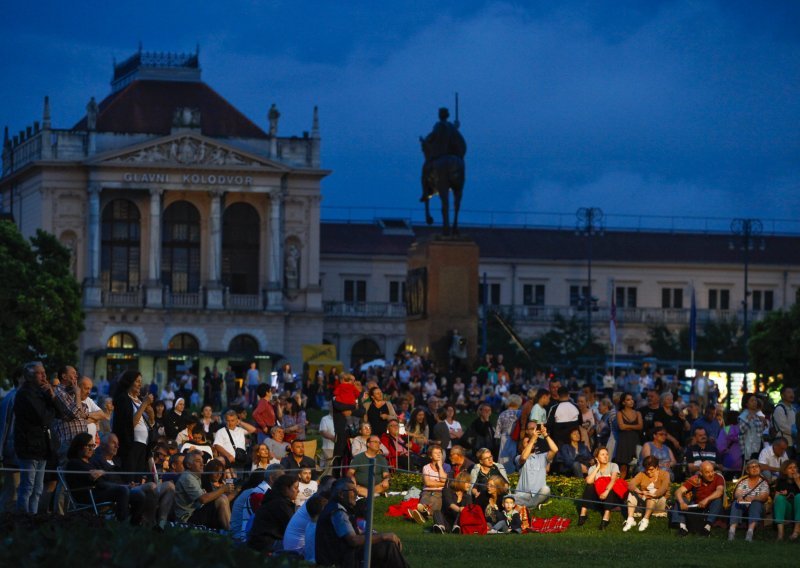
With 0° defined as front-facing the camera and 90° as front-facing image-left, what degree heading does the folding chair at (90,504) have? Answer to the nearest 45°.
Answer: approximately 270°

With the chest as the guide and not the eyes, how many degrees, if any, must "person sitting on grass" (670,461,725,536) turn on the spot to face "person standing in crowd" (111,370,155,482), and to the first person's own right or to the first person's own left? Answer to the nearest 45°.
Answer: approximately 45° to the first person's own right

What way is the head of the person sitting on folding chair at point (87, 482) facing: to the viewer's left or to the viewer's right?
to the viewer's right

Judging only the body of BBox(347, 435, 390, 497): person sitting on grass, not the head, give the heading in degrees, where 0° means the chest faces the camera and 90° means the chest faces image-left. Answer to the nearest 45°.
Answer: approximately 0°

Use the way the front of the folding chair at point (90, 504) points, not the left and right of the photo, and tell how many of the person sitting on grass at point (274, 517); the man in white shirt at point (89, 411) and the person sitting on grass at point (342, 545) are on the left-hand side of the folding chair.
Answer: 1

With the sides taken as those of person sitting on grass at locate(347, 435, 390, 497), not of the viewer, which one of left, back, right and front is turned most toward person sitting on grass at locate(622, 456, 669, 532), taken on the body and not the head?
left

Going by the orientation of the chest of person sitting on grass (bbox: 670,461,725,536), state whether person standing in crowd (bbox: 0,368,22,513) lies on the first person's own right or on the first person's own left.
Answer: on the first person's own right

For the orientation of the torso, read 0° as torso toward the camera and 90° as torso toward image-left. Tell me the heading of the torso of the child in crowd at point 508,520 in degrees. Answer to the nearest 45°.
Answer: approximately 0°

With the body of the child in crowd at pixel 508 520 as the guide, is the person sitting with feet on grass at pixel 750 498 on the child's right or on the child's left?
on the child's left

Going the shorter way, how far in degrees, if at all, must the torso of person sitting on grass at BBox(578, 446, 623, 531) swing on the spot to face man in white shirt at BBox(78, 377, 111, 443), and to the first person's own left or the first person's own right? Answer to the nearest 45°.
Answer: approximately 90° to the first person's own right
